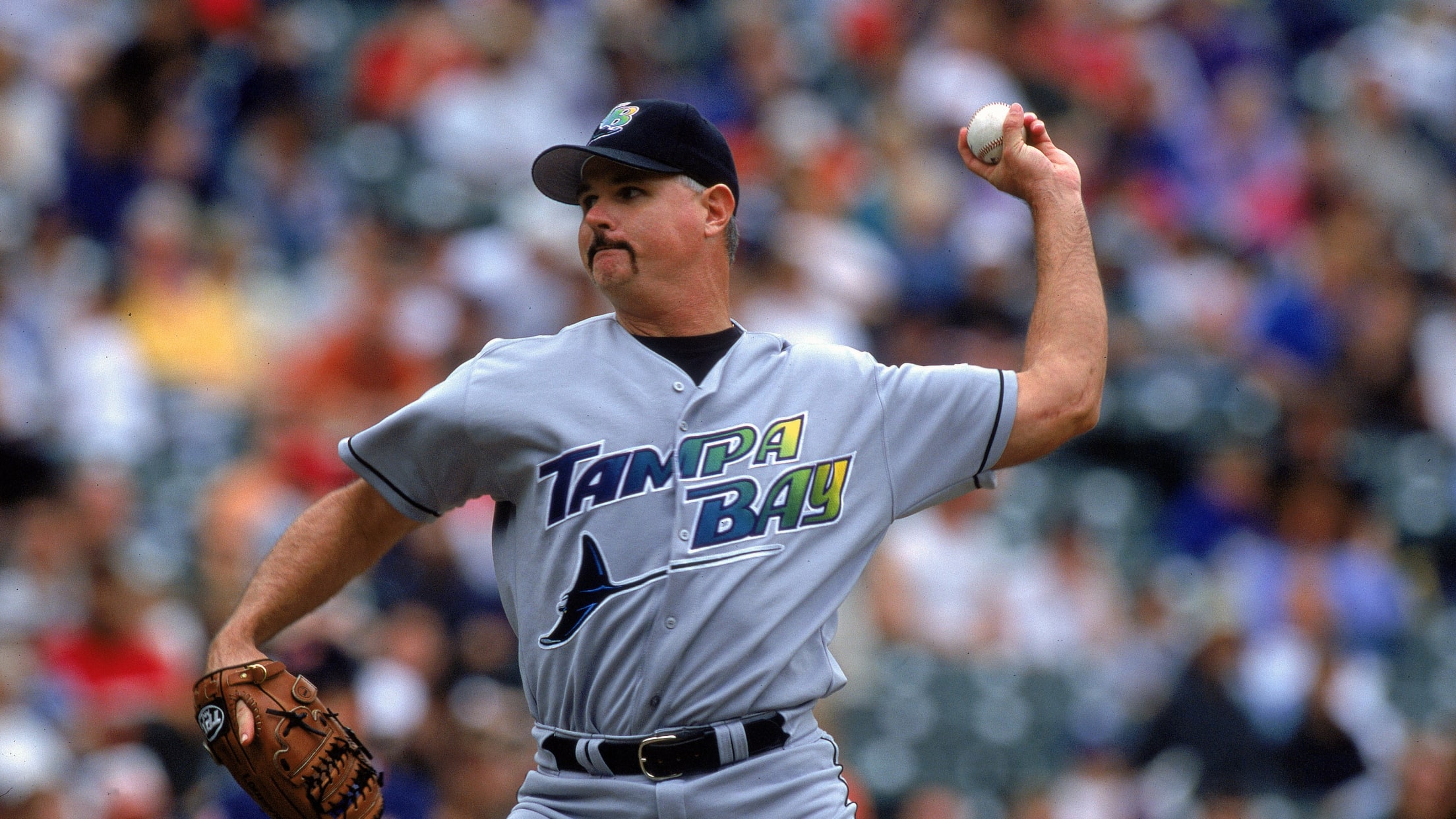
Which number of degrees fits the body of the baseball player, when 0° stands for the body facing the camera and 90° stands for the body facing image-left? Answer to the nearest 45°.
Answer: approximately 0°
